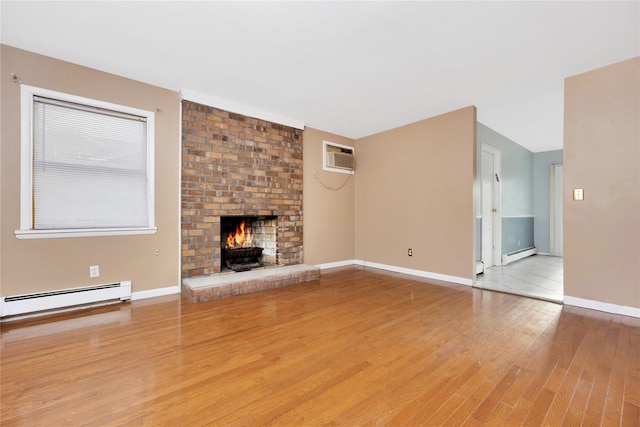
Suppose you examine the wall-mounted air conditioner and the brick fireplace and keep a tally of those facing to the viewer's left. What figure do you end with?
0

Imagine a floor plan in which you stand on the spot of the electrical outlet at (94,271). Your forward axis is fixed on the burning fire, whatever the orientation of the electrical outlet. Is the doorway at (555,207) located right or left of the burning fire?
right

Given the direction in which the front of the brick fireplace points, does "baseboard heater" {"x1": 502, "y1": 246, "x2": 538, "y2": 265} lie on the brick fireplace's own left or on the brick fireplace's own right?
on the brick fireplace's own left

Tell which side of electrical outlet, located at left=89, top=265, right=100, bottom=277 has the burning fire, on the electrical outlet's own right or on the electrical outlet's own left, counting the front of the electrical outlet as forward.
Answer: on the electrical outlet's own left

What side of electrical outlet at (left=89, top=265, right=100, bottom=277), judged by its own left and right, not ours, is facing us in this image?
front

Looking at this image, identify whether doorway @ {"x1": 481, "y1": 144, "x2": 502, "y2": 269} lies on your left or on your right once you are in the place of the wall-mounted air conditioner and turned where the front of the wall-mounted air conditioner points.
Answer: on your left

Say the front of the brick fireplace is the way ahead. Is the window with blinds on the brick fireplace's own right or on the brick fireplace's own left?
on the brick fireplace's own right

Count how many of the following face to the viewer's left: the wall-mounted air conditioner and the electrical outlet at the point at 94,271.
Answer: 0

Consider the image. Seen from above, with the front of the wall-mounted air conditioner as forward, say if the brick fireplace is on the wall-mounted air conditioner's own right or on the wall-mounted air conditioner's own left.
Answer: on the wall-mounted air conditioner's own right

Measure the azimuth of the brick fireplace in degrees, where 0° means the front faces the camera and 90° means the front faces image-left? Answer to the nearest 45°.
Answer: approximately 315°

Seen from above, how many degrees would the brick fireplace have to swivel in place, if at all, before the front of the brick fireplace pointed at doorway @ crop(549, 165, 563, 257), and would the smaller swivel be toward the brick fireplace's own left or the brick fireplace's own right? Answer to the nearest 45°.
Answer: approximately 45° to the brick fireplace's own left

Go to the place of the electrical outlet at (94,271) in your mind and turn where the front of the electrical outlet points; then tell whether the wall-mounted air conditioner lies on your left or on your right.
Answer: on your left
